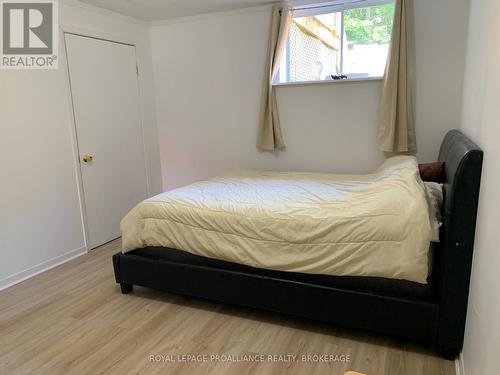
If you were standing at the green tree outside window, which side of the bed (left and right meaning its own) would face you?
right

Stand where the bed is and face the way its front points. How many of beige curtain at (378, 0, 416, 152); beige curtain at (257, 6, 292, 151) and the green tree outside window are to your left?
0

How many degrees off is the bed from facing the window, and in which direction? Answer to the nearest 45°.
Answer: approximately 90° to its right

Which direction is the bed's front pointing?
to the viewer's left

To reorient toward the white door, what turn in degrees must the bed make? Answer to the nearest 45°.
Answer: approximately 45° to its right

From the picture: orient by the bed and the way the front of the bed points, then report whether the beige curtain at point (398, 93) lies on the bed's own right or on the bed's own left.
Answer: on the bed's own right

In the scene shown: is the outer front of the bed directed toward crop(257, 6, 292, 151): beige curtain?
no

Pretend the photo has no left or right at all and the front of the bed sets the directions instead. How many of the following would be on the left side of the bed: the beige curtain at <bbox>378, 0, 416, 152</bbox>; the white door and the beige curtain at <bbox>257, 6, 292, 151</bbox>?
0

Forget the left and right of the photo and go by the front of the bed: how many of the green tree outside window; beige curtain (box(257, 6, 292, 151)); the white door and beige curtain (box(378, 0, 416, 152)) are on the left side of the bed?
0

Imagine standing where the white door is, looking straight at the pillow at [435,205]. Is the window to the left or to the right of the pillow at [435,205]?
left

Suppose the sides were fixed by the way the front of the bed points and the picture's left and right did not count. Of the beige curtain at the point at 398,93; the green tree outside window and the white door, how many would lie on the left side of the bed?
0

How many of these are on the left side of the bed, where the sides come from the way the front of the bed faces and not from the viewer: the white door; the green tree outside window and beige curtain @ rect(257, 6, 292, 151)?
0

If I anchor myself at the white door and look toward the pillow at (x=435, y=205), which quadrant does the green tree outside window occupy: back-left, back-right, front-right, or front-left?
front-left
